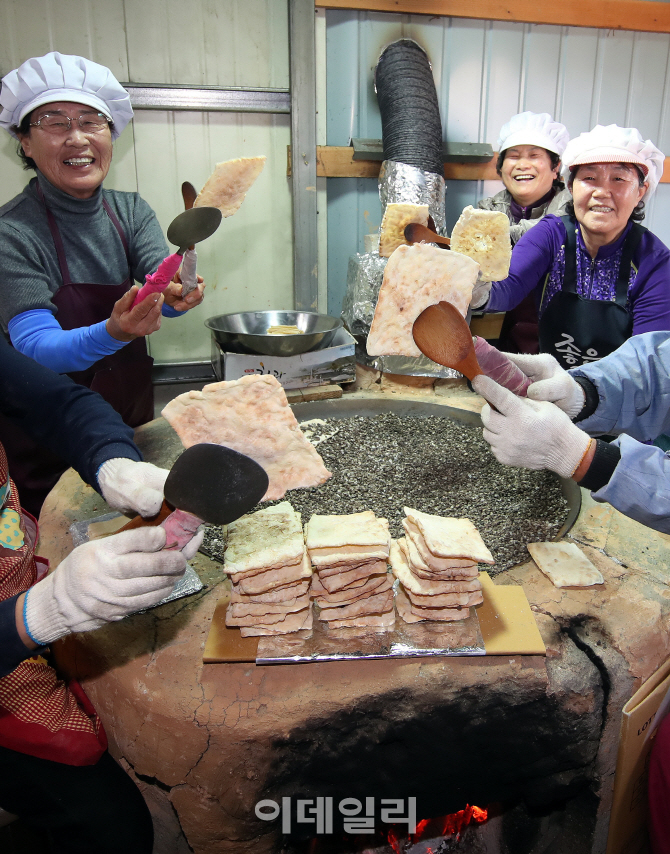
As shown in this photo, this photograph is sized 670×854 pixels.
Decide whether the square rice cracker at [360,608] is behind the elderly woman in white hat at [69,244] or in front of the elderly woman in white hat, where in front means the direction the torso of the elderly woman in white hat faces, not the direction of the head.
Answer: in front

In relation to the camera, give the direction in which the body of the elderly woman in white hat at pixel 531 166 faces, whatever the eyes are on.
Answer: toward the camera

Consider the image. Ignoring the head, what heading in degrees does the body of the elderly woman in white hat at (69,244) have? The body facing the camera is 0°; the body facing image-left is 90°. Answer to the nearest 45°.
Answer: approximately 315°

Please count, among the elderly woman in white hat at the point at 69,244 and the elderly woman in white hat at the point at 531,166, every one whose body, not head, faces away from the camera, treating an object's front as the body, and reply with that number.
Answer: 0

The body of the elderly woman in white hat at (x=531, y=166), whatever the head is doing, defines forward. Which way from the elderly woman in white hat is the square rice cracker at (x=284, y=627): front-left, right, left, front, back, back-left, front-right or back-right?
front

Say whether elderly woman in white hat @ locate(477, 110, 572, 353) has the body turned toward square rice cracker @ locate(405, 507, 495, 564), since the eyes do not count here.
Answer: yes

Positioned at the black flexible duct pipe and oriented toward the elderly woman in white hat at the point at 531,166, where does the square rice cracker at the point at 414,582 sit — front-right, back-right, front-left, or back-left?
front-right

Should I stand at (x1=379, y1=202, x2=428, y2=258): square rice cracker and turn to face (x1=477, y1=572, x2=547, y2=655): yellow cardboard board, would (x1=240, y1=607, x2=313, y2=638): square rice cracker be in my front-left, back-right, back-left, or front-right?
front-right

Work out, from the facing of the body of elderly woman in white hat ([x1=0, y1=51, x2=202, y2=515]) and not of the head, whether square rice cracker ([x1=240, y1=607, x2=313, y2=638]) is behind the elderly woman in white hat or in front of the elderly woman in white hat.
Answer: in front
